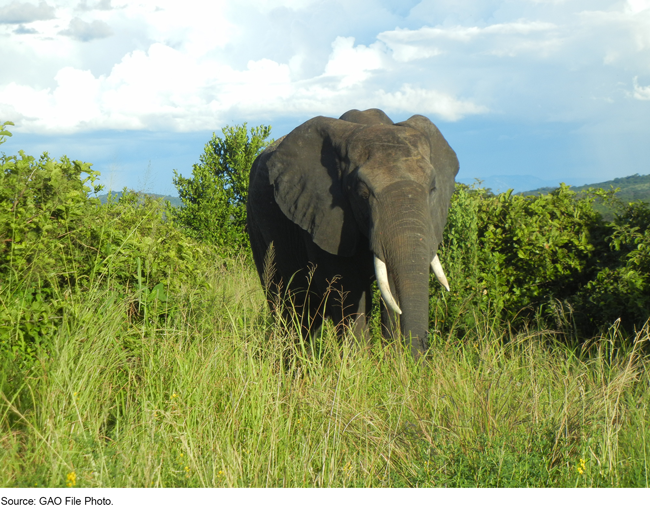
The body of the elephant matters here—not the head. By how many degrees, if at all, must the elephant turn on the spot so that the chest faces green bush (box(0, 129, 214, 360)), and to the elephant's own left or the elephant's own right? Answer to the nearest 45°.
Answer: approximately 90° to the elephant's own right

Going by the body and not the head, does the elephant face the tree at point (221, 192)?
no

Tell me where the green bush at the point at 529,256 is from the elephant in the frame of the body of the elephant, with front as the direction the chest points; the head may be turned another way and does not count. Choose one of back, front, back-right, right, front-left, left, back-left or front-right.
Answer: left

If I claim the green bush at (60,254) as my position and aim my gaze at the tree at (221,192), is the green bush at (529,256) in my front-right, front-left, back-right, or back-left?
front-right

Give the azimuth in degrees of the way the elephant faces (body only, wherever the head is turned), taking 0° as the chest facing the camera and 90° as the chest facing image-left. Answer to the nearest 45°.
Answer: approximately 315°
